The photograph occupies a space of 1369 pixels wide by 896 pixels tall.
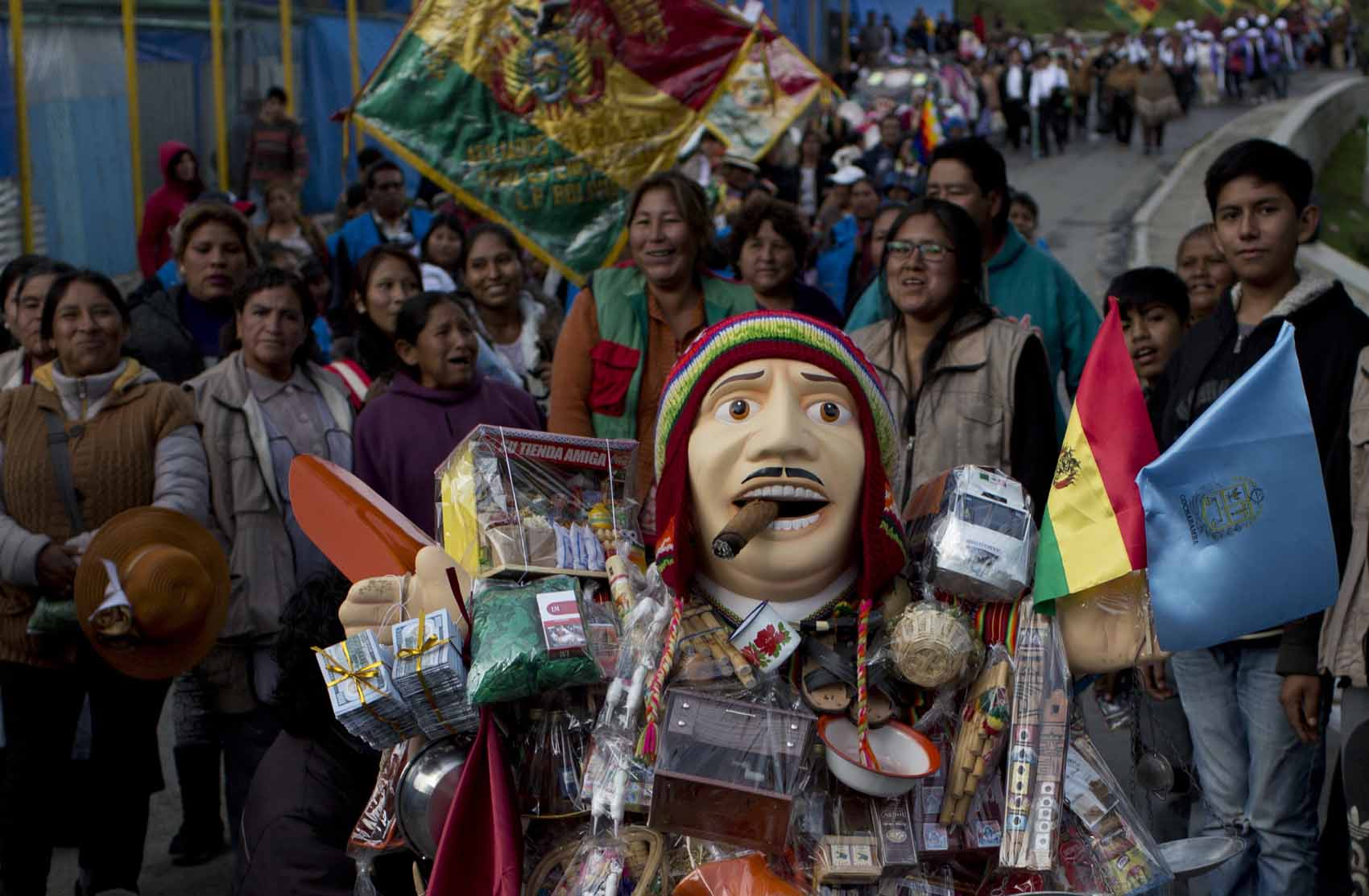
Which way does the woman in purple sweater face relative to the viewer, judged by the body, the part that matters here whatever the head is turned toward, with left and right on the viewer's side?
facing the viewer and to the right of the viewer

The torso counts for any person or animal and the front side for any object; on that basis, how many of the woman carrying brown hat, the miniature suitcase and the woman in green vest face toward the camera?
3

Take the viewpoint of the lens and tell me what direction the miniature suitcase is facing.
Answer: facing the viewer

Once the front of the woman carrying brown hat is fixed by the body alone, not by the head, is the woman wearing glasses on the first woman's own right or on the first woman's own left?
on the first woman's own left

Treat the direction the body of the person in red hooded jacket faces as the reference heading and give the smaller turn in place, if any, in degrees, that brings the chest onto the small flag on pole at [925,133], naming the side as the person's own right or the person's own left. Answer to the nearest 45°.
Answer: approximately 90° to the person's own left

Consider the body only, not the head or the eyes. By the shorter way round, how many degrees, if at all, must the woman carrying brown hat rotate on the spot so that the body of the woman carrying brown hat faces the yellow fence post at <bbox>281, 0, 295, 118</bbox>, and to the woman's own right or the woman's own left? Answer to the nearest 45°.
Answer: approximately 180°

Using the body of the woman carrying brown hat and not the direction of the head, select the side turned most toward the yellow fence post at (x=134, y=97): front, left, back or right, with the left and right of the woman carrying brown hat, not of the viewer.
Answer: back

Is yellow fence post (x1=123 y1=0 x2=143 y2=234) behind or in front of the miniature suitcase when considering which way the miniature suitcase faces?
behind

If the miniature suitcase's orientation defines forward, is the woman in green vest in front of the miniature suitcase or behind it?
behind

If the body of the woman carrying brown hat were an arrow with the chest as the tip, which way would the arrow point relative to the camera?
toward the camera

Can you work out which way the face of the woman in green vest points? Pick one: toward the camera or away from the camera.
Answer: toward the camera

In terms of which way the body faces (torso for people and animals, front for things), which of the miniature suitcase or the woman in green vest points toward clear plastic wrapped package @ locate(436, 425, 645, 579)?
the woman in green vest

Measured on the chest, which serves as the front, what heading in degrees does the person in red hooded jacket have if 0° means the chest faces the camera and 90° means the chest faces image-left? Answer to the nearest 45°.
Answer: approximately 315°

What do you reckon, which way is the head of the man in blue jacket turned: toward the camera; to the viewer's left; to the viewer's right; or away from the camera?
toward the camera
